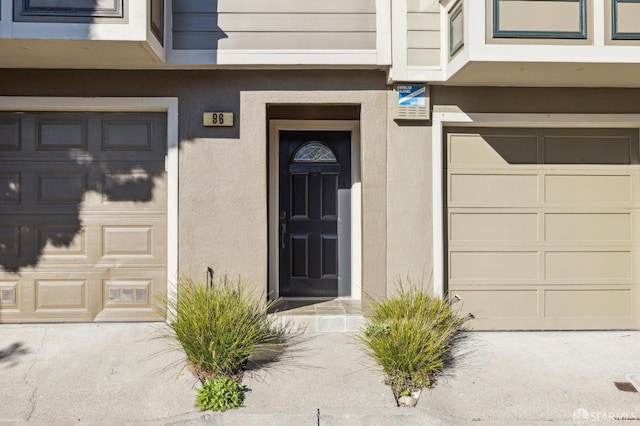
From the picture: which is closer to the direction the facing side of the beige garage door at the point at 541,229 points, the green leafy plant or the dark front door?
the green leafy plant

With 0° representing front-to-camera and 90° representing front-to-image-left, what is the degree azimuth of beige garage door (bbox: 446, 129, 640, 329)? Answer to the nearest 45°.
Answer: approximately 0°

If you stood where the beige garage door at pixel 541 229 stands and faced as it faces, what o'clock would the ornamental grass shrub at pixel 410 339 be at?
The ornamental grass shrub is roughly at 1 o'clock from the beige garage door.

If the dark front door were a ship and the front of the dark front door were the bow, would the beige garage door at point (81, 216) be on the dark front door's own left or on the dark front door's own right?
on the dark front door's own right

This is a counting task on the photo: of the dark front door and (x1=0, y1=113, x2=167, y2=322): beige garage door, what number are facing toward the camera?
2

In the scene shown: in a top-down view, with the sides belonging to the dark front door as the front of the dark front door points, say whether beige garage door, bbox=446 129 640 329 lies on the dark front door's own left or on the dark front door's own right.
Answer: on the dark front door's own left

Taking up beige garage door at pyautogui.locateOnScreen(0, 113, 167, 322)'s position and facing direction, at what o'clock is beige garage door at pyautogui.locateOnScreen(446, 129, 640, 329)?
beige garage door at pyautogui.locateOnScreen(446, 129, 640, 329) is roughly at 10 o'clock from beige garage door at pyautogui.locateOnScreen(0, 113, 167, 322).

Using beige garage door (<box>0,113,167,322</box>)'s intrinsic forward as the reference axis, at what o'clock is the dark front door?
The dark front door is roughly at 9 o'clock from the beige garage door.

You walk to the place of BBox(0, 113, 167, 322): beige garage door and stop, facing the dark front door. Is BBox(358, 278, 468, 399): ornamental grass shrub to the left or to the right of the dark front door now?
right
